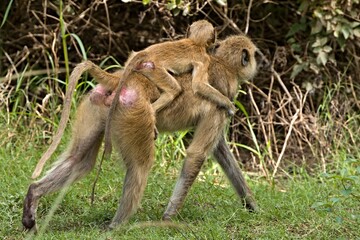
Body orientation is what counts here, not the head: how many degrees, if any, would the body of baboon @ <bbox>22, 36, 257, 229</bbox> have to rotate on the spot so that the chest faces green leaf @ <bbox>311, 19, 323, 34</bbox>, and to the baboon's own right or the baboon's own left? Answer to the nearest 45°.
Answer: approximately 45° to the baboon's own left

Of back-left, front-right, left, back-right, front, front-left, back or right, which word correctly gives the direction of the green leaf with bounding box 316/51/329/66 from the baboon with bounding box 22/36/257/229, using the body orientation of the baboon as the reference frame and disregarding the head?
front-left

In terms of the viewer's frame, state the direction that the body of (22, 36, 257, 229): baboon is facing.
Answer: to the viewer's right

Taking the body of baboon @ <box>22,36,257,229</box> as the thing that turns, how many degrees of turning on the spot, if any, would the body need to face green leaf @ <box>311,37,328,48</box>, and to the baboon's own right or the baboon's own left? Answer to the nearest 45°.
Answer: approximately 45° to the baboon's own left

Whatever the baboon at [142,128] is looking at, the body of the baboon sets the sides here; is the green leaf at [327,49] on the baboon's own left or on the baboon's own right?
on the baboon's own left

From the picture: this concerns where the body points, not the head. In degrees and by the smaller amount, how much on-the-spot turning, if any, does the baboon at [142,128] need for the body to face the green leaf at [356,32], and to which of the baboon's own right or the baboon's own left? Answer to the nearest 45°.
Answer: approximately 45° to the baboon's own left

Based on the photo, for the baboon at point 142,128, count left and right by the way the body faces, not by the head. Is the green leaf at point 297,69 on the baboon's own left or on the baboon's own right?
on the baboon's own left

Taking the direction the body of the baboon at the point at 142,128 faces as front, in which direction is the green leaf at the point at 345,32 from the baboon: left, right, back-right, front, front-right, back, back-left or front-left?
front-left
